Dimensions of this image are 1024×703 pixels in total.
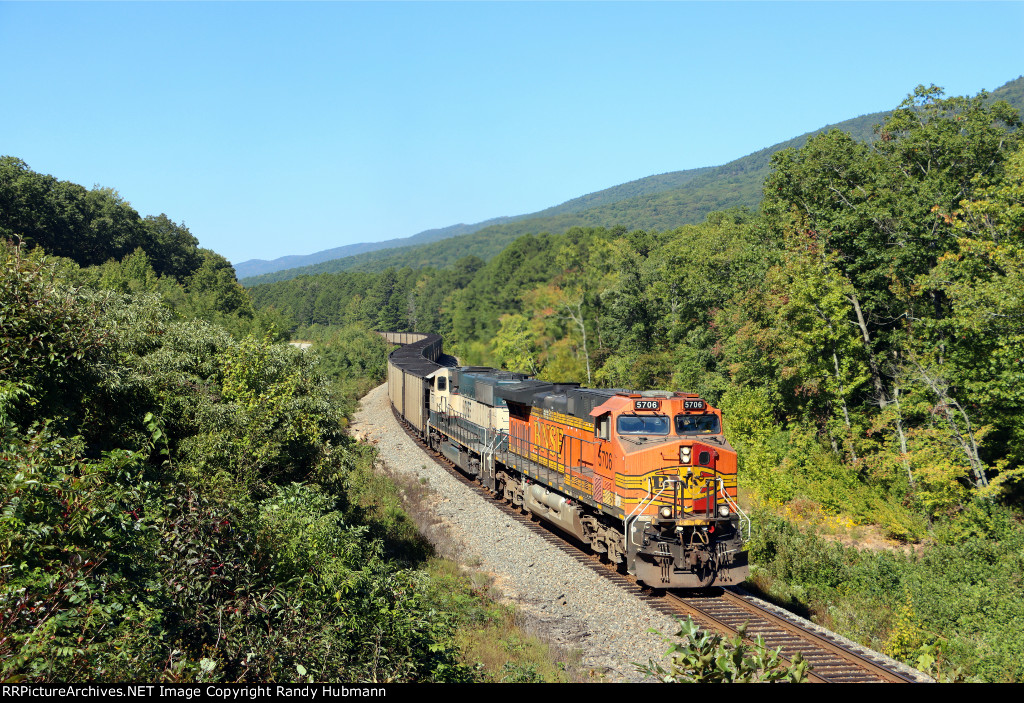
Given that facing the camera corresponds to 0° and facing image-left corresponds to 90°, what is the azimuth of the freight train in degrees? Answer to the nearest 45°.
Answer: approximately 315°
